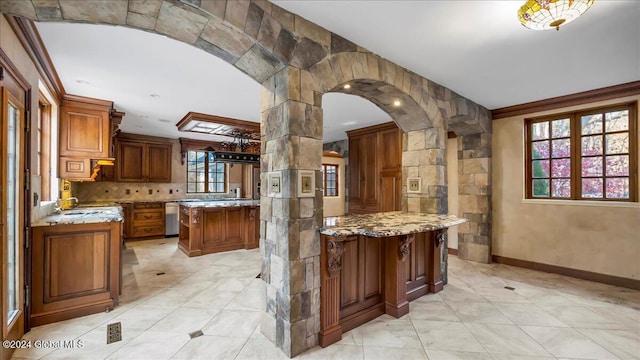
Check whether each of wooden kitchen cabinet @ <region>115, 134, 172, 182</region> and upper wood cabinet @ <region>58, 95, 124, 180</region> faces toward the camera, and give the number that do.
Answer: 1

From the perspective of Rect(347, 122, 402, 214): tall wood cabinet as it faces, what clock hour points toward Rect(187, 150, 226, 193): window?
The window is roughly at 2 o'clock from the tall wood cabinet.

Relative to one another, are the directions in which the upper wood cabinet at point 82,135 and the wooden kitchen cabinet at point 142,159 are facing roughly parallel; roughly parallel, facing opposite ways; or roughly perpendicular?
roughly perpendicular

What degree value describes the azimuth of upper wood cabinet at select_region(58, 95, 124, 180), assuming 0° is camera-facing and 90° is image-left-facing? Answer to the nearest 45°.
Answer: approximately 270°

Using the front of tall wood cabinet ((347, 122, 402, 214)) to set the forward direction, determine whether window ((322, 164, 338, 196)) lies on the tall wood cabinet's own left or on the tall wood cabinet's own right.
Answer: on the tall wood cabinet's own right

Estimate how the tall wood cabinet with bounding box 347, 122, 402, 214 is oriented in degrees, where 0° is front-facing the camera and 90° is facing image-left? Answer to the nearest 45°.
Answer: approximately 45°

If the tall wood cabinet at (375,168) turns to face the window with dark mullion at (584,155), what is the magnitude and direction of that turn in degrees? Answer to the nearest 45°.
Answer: approximately 90° to its left

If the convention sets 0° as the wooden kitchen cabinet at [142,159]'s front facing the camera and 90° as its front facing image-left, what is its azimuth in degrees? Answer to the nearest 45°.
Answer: approximately 0°

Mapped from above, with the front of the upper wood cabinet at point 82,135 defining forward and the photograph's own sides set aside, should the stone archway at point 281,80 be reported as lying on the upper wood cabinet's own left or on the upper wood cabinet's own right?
on the upper wood cabinet's own right
